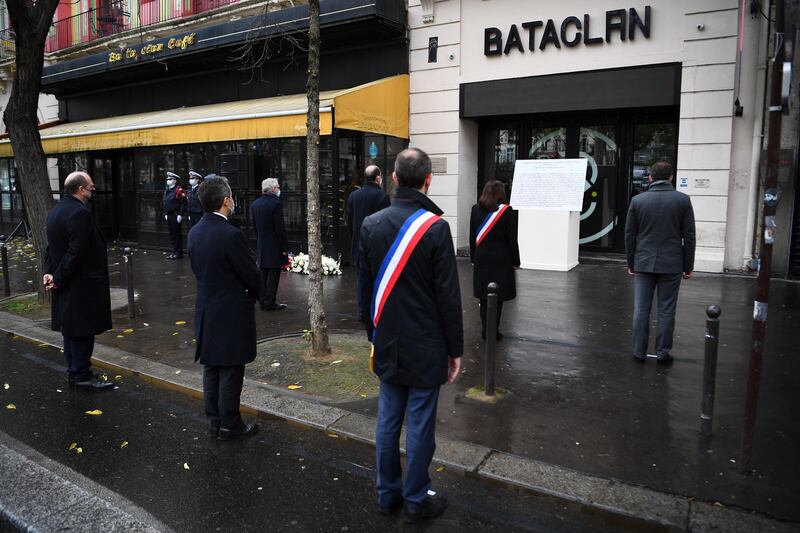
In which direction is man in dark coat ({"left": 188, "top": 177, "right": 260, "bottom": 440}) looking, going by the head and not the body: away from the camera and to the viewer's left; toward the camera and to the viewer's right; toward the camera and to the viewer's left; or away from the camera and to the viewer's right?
away from the camera and to the viewer's right

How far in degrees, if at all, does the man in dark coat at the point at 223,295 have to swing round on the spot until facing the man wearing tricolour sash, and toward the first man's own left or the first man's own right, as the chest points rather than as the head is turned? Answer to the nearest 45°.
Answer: approximately 90° to the first man's own right

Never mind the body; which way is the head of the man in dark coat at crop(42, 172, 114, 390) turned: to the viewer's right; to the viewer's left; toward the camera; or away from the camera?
to the viewer's right

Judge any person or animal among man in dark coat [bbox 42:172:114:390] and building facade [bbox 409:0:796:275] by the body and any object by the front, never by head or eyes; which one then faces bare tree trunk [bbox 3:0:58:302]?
the building facade

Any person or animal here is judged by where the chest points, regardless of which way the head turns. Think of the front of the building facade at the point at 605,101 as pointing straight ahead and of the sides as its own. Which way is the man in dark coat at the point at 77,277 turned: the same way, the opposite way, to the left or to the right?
the opposite way

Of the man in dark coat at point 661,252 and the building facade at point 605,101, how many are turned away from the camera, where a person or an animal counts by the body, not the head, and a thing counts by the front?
1

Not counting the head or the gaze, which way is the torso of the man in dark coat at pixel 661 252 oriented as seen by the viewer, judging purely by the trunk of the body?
away from the camera

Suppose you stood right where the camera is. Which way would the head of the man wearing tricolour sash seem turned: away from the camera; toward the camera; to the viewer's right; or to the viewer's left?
away from the camera

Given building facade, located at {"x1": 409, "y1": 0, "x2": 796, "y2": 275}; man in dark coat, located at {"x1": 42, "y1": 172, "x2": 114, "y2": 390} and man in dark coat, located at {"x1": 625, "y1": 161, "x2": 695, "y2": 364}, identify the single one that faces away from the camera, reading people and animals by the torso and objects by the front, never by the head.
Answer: man in dark coat, located at {"x1": 625, "y1": 161, "x2": 695, "y2": 364}

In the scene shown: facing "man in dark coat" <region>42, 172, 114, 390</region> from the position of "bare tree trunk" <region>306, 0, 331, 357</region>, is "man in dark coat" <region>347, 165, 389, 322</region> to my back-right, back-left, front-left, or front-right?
back-right

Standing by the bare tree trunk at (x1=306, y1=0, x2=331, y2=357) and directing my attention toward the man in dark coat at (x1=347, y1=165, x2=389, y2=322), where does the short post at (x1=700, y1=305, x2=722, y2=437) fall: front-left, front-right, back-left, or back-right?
back-right

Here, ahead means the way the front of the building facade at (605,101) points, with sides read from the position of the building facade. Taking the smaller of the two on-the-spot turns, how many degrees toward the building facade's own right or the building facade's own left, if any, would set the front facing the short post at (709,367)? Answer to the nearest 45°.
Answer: approximately 45° to the building facade's own left

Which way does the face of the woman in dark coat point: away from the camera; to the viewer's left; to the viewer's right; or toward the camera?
away from the camera

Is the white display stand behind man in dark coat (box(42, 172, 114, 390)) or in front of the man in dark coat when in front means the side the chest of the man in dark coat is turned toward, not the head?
in front
